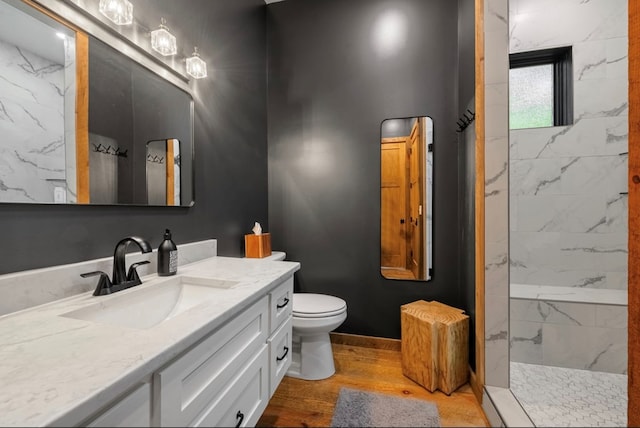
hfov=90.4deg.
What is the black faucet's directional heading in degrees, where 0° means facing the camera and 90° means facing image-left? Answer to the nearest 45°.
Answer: approximately 315°

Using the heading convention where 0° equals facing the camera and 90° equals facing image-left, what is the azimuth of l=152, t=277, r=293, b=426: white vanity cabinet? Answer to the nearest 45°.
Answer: approximately 315°

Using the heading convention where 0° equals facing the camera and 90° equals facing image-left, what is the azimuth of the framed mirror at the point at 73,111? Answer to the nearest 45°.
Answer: approximately 315°

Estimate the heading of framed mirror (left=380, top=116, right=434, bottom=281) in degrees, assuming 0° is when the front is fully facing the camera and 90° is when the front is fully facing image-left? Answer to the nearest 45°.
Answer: approximately 0°

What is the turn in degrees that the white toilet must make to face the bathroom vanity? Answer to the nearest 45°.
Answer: approximately 90° to its right
